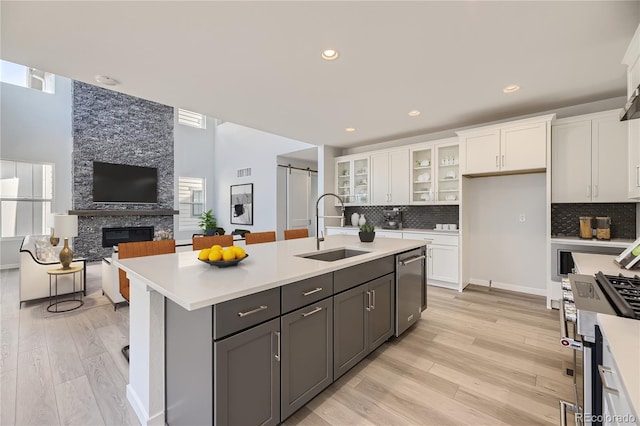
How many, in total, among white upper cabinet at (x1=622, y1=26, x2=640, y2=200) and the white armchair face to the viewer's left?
1

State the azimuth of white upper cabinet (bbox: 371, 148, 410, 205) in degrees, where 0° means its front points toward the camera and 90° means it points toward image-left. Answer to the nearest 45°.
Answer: approximately 45°

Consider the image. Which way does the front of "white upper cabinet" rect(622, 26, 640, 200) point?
to the viewer's left

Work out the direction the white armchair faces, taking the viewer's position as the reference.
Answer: facing to the right of the viewer

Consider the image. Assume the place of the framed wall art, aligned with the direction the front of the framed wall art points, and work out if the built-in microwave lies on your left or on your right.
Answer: on your left

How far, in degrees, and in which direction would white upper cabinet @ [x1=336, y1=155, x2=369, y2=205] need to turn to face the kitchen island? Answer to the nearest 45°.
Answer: approximately 45° to its left

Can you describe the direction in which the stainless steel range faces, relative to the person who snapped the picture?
facing to the left of the viewer

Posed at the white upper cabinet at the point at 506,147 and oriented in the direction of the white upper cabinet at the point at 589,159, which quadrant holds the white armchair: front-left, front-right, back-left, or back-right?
back-right
